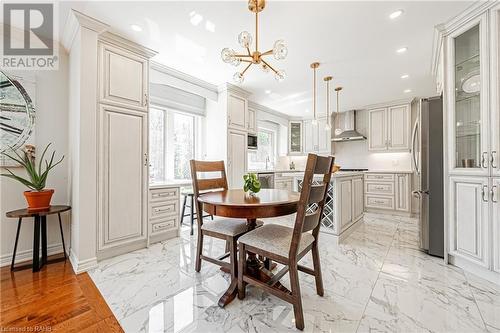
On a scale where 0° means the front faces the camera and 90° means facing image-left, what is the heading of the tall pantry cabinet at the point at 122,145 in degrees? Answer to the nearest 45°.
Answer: approximately 315°

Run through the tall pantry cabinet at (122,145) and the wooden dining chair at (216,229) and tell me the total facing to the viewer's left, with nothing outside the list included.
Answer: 0

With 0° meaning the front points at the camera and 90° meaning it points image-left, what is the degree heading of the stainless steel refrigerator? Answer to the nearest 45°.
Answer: approximately 90°

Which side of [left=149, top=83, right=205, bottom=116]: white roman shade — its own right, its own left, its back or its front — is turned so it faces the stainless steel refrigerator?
front

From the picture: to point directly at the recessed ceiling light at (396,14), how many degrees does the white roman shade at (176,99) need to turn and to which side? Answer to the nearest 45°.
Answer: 0° — it already faces it

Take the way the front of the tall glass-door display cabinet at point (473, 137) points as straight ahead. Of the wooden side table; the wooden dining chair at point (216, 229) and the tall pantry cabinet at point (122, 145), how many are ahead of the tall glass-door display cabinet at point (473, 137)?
3

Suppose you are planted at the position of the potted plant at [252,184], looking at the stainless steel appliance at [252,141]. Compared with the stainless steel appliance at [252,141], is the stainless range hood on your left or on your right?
right

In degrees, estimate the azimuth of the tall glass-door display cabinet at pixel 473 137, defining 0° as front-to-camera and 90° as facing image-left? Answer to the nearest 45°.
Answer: approximately 45°

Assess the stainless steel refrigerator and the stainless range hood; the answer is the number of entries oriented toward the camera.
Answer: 1

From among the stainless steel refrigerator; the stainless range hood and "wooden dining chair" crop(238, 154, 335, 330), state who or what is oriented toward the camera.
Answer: the stainless range hood

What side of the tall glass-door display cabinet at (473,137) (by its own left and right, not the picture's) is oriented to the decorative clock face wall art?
front

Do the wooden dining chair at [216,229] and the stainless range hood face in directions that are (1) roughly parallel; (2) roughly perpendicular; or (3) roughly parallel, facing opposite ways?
roughly perpendicular

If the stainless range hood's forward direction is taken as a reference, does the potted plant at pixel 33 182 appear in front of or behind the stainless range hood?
in front

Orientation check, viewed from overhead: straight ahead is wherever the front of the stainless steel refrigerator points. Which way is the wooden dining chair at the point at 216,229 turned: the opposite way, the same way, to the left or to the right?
the opposite way
